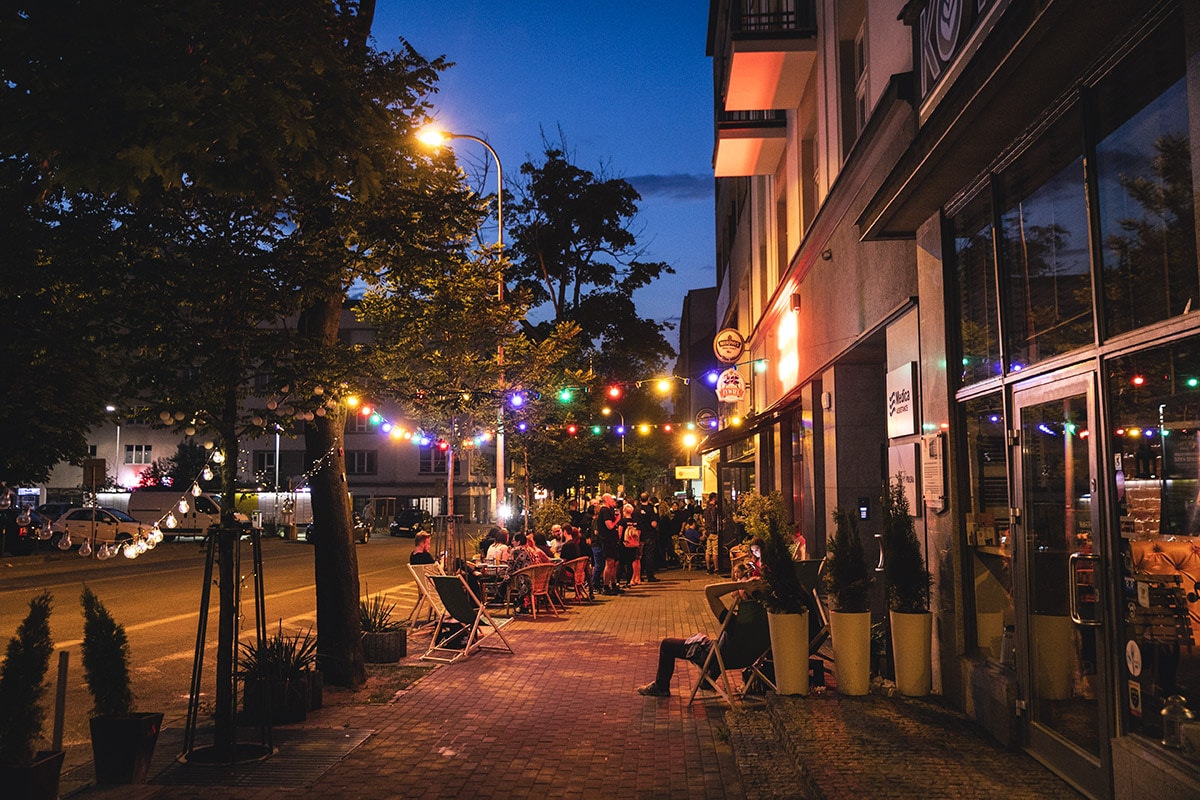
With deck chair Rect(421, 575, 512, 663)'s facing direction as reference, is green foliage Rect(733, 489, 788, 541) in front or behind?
in front

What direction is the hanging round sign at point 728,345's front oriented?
toward the camera

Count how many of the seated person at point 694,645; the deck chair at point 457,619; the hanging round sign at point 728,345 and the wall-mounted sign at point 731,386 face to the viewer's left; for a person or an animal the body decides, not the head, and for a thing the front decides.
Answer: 1

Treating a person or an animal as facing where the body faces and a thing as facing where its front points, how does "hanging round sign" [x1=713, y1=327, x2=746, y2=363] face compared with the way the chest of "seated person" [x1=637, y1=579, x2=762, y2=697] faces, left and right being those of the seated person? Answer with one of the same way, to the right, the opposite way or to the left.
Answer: to the left

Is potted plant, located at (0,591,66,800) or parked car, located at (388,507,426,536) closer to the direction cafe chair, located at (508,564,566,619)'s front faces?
the parked car

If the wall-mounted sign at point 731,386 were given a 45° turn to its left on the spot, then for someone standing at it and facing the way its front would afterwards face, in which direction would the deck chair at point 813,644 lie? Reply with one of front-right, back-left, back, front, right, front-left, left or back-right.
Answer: front-right

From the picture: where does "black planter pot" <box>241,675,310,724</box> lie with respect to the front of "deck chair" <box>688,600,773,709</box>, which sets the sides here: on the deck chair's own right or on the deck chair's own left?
on the deck chair's own left

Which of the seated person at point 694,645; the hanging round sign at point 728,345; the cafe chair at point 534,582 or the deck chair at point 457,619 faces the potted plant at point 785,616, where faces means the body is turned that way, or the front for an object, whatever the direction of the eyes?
the hanging round sign

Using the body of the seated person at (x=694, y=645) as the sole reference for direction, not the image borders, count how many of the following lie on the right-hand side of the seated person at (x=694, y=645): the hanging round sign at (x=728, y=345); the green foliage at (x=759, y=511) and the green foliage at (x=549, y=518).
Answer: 3

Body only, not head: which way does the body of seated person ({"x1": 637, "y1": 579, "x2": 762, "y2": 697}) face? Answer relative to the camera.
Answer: to the viewer's left

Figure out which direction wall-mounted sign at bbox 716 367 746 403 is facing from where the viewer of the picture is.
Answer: facing the viewer

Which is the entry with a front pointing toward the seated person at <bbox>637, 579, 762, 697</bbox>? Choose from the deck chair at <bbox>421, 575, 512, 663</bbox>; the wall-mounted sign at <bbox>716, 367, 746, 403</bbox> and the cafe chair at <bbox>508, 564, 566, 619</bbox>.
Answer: the wall-mounted sign

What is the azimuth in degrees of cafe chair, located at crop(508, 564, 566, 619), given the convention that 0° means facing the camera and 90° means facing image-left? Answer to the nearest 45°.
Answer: approximately 135°
